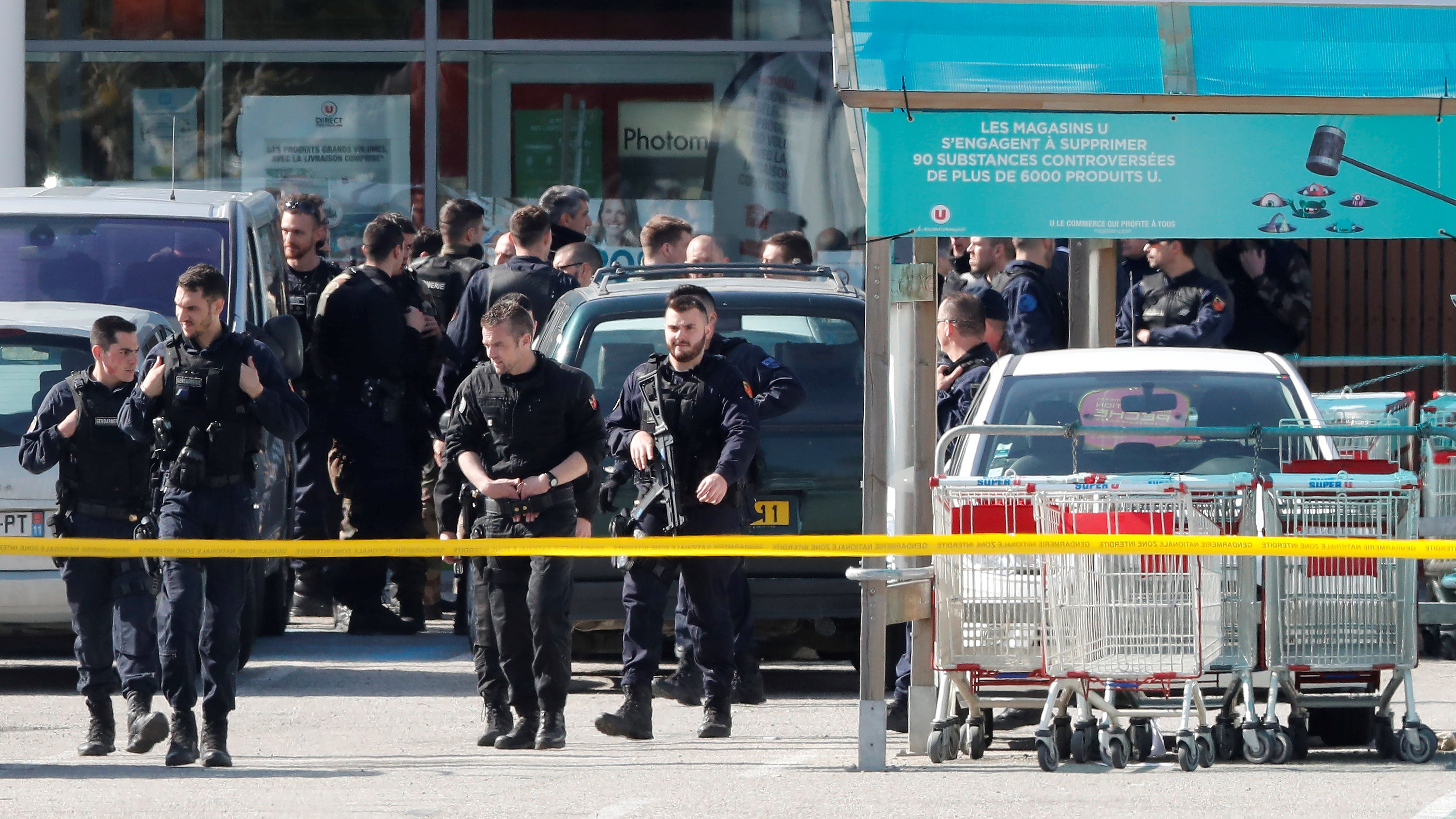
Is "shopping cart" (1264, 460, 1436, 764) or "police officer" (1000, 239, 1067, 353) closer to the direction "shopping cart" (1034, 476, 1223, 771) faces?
the police officer

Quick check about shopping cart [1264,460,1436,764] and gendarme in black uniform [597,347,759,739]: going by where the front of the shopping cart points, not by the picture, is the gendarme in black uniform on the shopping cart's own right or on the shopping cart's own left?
on the shopping cart's own left

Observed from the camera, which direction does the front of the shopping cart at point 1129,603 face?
facing away from the viewer

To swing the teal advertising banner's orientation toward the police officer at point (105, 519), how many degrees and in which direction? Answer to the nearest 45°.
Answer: approximately 90° to its right

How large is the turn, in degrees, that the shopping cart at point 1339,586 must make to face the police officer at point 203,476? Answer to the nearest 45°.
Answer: approximately 90° to its left

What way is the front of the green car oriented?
away from the camera

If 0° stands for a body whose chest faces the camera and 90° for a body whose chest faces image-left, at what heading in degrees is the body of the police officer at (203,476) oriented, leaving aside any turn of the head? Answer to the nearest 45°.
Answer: approximately 0°
